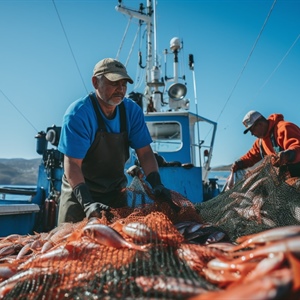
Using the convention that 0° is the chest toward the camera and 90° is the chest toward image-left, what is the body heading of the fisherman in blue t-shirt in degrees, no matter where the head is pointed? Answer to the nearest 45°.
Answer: approximately 315°

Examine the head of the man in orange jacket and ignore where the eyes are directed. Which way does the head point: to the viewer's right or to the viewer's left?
to the viewer's left

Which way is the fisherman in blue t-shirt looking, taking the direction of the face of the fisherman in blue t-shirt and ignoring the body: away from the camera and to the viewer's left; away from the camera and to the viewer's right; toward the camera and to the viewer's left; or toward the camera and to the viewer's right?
toward the camera and to the viewer's right

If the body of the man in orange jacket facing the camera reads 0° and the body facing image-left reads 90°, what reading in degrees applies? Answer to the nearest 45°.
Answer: approximately 45°

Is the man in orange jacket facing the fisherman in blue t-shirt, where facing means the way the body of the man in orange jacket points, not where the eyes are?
yes
